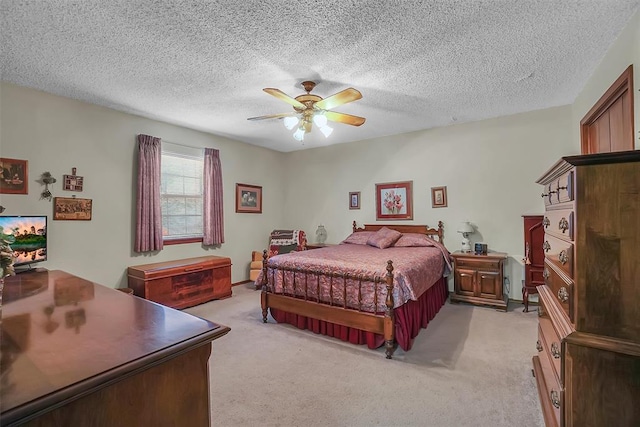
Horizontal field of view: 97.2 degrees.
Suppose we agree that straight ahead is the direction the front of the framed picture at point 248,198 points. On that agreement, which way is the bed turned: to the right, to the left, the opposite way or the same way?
to the right

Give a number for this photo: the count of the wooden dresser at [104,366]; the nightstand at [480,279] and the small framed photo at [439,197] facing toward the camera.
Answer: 2

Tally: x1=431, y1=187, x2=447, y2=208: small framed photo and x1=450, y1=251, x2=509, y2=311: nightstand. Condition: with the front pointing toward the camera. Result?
2

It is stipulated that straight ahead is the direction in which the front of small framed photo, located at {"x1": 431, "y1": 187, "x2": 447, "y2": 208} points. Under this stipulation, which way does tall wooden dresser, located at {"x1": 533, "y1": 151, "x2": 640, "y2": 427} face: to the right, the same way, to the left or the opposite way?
to the right

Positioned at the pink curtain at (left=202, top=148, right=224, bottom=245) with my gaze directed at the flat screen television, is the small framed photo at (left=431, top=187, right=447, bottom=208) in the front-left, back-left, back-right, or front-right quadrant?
back-left

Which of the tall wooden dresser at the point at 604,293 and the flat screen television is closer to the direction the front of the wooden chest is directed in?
the tall wooden dresser

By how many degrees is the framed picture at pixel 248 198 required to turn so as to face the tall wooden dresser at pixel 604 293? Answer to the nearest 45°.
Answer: approximately 45° to its right

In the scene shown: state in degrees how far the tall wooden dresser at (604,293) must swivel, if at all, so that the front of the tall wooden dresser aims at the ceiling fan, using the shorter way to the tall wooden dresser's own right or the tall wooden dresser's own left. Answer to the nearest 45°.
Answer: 0° — it already faces it

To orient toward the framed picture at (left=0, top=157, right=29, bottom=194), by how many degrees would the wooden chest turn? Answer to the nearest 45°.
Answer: approximately 135° to its right

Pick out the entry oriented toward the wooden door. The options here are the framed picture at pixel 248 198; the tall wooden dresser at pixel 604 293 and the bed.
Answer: the framed picture

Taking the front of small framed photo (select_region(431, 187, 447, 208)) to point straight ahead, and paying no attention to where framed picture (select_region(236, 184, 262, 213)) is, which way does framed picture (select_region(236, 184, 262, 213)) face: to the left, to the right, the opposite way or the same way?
to the left

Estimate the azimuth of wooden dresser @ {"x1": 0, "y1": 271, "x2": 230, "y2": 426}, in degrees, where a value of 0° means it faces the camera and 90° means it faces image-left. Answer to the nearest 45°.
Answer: approximately 225°

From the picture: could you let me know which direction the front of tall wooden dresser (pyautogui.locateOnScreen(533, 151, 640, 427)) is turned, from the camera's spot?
facing to the left of the viewer

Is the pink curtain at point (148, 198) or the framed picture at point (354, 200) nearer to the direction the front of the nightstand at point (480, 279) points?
the pink curtain

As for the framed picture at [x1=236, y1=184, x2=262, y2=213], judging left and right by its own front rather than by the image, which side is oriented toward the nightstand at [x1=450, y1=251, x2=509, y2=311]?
front

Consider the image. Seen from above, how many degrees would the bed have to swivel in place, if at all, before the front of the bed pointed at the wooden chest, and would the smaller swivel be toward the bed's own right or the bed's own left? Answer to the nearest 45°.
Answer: approximately 45° to the bed's own right

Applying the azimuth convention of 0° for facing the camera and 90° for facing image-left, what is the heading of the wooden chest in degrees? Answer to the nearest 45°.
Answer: approximately 315°

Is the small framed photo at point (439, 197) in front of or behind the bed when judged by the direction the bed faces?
behind

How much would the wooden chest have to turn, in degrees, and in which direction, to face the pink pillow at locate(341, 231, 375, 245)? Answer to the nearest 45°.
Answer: approximately 45° to its left

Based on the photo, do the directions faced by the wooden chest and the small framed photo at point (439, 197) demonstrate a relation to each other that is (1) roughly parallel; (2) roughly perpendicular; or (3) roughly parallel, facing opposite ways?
roughly perpendicular
